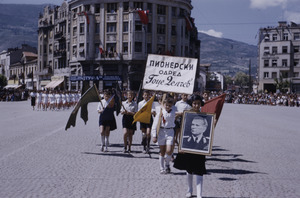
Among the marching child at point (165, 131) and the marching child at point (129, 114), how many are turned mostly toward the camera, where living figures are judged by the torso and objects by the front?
2

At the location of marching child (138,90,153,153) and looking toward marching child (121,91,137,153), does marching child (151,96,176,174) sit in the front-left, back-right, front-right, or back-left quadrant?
back-left

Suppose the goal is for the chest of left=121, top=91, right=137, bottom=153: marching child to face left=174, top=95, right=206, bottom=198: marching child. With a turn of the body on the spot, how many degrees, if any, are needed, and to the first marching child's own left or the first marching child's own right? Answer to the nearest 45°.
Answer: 0° — they already face them

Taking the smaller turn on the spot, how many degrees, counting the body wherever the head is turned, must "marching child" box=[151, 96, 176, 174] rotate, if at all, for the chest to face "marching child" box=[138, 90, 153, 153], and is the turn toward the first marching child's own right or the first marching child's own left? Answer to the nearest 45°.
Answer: approximately 180°

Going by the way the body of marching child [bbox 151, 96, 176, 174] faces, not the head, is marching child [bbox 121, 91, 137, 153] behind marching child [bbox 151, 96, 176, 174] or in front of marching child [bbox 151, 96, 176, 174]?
behind

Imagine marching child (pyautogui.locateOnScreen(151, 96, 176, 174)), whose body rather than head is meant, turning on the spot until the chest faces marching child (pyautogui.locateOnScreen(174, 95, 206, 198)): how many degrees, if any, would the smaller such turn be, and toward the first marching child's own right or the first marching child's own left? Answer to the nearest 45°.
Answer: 0° — they already face them

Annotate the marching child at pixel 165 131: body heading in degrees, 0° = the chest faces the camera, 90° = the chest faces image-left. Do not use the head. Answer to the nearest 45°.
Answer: approximately 0°
